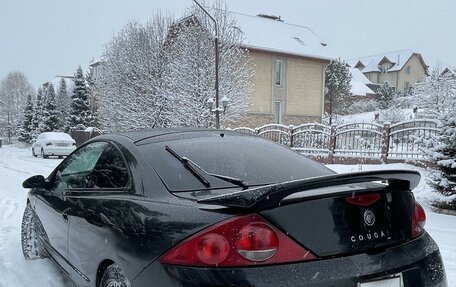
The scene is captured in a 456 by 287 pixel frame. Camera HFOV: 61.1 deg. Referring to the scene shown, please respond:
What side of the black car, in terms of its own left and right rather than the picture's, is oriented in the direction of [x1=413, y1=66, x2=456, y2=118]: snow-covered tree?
right

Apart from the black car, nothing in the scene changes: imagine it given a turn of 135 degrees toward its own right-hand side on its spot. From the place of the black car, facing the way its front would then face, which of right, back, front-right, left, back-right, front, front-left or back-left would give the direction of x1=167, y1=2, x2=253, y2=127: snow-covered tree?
left

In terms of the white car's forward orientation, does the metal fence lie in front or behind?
behind

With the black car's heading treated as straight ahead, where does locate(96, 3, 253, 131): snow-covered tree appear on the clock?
The snow-covered tree is roughly at 1 o'clock from the black car.

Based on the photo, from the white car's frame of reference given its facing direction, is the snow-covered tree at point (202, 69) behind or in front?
behind

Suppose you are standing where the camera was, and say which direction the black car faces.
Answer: facing away from the viewer and to the left of the viewer

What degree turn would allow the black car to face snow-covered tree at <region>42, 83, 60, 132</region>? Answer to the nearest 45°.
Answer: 0° — it already faces it

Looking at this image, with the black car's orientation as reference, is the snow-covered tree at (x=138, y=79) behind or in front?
in front

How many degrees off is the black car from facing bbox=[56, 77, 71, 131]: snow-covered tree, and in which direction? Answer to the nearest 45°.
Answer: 0° — it already faces it
